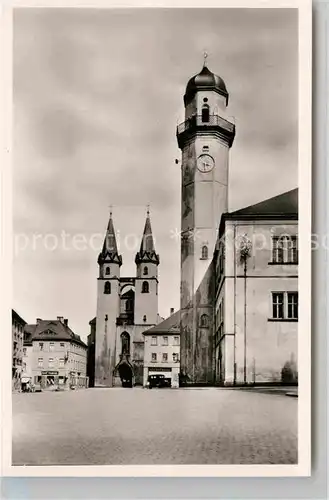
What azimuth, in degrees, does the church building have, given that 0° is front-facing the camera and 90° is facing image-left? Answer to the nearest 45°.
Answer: approximately 0°
